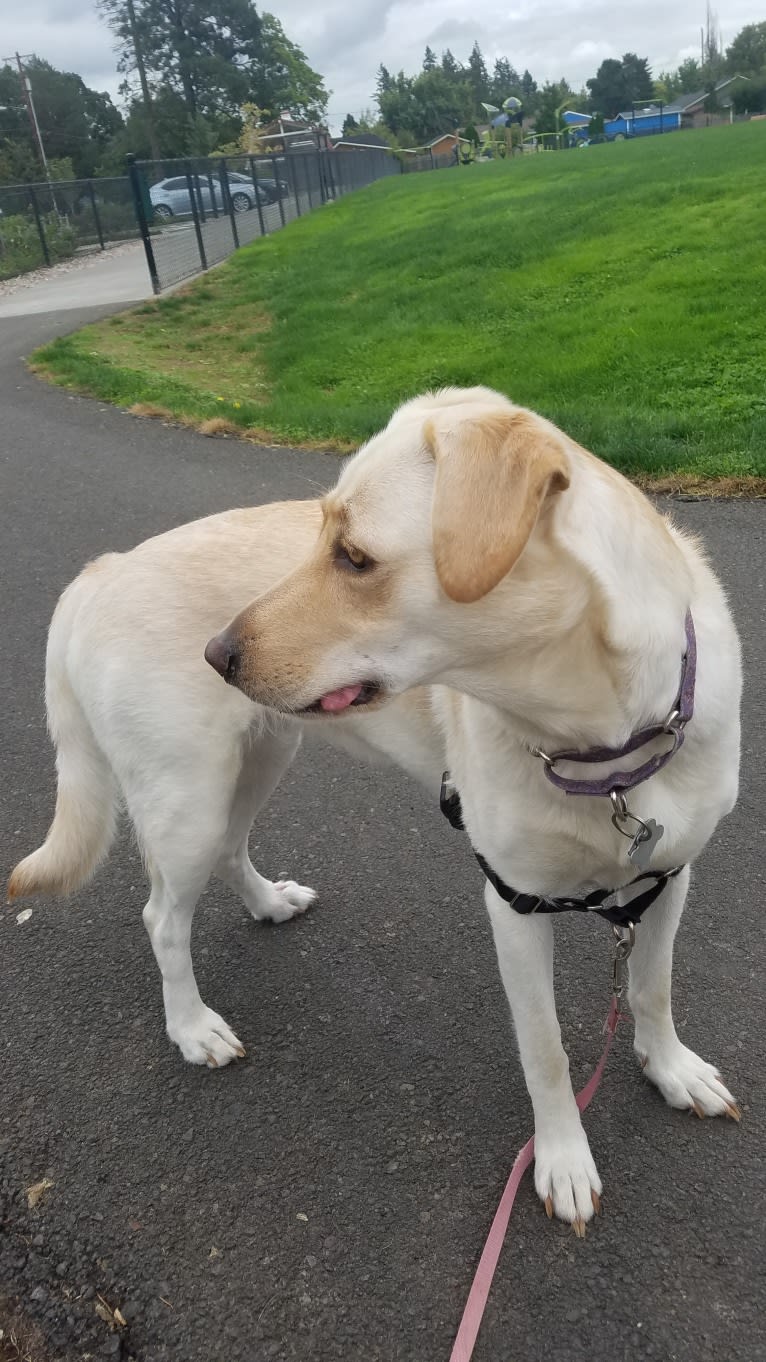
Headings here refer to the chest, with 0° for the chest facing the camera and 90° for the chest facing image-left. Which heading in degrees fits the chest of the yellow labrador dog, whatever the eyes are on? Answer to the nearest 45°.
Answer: approximately 315°

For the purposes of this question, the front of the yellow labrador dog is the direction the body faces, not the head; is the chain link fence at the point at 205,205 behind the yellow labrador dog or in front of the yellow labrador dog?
behind

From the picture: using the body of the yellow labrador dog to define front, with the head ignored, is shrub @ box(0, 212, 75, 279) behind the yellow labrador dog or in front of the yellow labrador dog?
behind

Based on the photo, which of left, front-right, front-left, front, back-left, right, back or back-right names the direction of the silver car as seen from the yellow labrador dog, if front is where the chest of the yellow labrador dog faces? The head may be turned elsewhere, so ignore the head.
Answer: back-left

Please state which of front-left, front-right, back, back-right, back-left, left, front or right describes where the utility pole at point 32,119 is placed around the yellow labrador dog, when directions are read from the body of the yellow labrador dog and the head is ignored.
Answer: back-left

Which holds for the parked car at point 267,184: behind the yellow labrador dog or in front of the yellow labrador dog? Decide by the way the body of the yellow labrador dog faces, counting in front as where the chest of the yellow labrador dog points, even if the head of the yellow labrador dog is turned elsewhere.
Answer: behind
